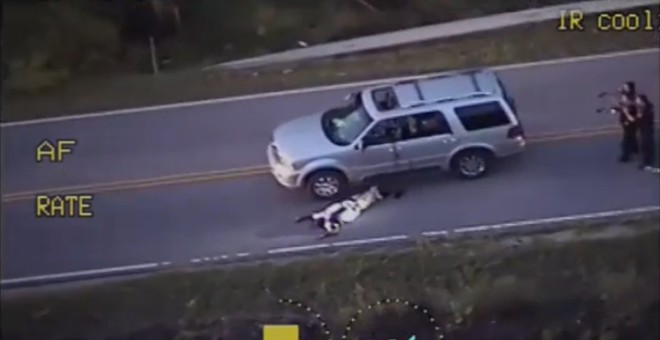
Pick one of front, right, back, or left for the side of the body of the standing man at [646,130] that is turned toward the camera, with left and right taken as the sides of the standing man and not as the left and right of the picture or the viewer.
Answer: left

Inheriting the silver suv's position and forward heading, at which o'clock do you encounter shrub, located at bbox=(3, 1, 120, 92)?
The shrub is roughly at 12 o'clock from the silver suv.

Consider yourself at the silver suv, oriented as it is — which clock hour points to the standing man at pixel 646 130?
The standing man is roughly at 6 o'clock from the silver suv.

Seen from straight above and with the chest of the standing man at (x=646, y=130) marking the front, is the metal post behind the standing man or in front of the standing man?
in front

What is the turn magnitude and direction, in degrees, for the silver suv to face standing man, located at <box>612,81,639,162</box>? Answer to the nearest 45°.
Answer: approximately 180°

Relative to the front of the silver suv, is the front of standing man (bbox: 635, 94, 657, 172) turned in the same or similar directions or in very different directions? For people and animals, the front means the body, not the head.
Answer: same or similar directions

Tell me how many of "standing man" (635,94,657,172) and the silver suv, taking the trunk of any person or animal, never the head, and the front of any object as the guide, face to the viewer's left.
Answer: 2

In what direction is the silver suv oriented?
to the viewer's left
